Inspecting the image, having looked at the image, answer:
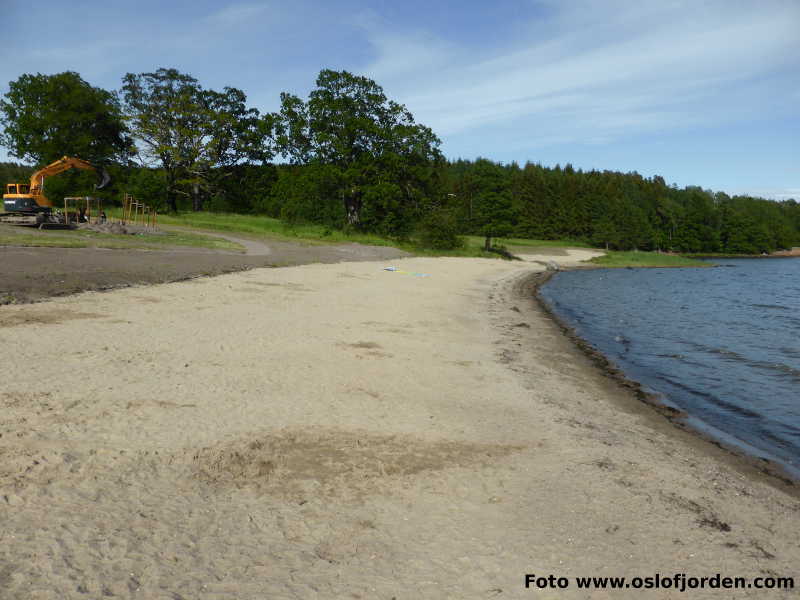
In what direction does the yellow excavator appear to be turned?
to the viewer's right
